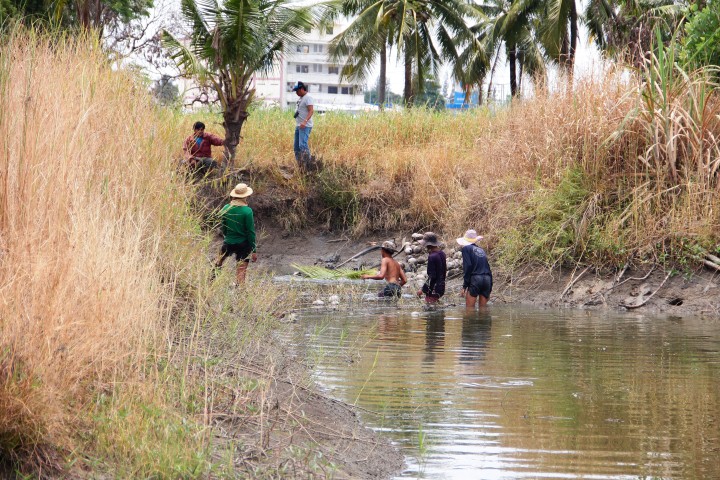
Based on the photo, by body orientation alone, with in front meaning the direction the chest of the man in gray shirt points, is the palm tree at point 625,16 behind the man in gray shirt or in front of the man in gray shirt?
behind

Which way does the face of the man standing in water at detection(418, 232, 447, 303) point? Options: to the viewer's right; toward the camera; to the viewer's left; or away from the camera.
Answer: to the viewer's left

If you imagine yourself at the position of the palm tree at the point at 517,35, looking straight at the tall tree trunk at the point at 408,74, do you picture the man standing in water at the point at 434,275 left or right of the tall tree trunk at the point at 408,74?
left

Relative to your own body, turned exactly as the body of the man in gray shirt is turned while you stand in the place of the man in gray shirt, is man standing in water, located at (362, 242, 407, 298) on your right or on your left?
on your left

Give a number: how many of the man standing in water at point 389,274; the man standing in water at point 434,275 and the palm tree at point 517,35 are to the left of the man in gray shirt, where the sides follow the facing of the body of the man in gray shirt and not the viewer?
2

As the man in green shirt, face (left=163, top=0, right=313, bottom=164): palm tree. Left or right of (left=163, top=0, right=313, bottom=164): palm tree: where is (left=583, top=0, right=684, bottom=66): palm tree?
right
